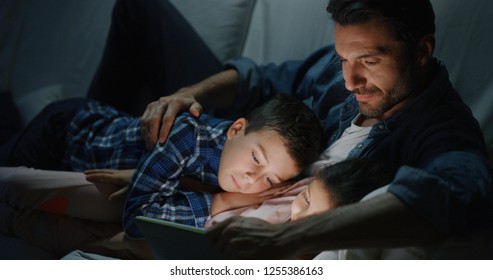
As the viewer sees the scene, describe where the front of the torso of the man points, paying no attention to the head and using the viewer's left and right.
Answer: facing the viewer and to the left of the viewer

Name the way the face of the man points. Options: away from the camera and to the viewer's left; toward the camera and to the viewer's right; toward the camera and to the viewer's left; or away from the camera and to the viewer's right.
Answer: toward the camera and to the viewer's left
